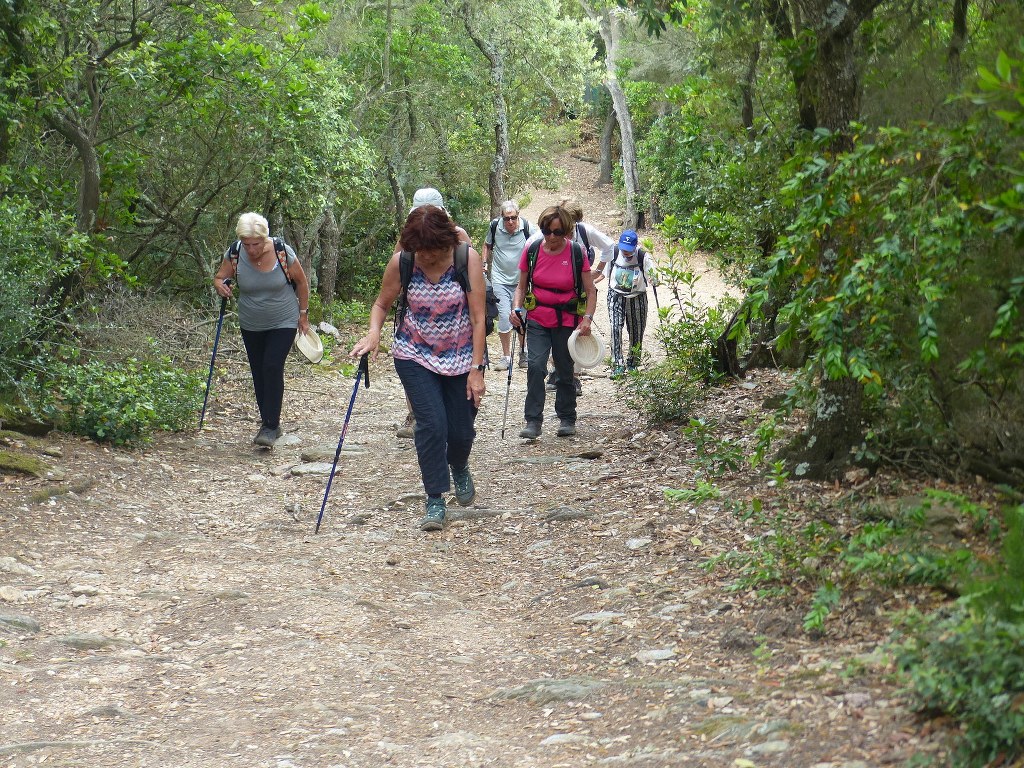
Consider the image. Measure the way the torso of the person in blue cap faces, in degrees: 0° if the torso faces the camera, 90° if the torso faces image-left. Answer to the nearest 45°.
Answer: approximately 0°

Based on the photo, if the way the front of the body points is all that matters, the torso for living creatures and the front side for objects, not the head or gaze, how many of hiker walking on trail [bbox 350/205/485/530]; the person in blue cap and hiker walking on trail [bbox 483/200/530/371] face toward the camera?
3

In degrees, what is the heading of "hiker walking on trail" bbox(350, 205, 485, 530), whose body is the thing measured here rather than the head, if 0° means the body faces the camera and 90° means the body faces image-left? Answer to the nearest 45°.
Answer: approximately 0°

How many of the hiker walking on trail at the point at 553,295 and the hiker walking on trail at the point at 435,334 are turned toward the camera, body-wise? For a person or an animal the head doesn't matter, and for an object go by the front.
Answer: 2

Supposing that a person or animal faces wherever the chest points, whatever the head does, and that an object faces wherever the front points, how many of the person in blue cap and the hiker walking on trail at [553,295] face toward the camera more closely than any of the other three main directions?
2

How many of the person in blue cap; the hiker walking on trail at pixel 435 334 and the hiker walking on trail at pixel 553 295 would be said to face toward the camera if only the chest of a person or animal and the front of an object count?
3

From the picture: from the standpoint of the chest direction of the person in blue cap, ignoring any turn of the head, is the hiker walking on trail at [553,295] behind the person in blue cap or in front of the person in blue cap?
in front
